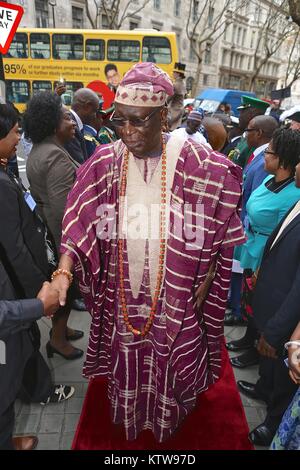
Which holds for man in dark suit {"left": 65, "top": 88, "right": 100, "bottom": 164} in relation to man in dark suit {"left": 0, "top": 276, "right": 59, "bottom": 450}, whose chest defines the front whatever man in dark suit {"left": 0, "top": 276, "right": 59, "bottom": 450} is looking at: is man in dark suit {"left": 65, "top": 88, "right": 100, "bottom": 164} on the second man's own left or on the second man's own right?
on the second man's own left

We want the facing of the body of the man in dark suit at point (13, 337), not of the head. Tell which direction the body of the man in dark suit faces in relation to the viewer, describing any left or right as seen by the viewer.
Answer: facing to the right of the viewer

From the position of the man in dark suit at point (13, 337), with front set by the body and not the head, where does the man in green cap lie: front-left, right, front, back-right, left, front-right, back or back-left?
front-left

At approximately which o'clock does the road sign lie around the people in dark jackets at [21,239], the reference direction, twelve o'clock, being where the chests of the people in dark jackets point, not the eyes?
The road sign is roughly at 9 o'clock from the people in dark jackets.

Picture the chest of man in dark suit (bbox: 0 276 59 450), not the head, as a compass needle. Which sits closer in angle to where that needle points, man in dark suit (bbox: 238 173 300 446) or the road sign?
the man in dark suit

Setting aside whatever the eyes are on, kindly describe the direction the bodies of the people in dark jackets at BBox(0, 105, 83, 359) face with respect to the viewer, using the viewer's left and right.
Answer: facing to the right of the viewer

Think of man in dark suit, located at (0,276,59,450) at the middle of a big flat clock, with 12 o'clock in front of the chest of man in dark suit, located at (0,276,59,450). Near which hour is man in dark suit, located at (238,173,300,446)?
man in dark suit, located at (238,173,300,446) is roughly at 12 o'clock from man in dark suit, located at (0,276,59,450).

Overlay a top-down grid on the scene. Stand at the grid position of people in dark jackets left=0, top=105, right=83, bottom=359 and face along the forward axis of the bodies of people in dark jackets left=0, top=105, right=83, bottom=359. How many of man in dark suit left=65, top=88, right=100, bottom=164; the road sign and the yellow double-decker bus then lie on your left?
3

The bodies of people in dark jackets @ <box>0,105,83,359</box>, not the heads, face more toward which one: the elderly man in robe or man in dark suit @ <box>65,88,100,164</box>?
the elderly man in robe
